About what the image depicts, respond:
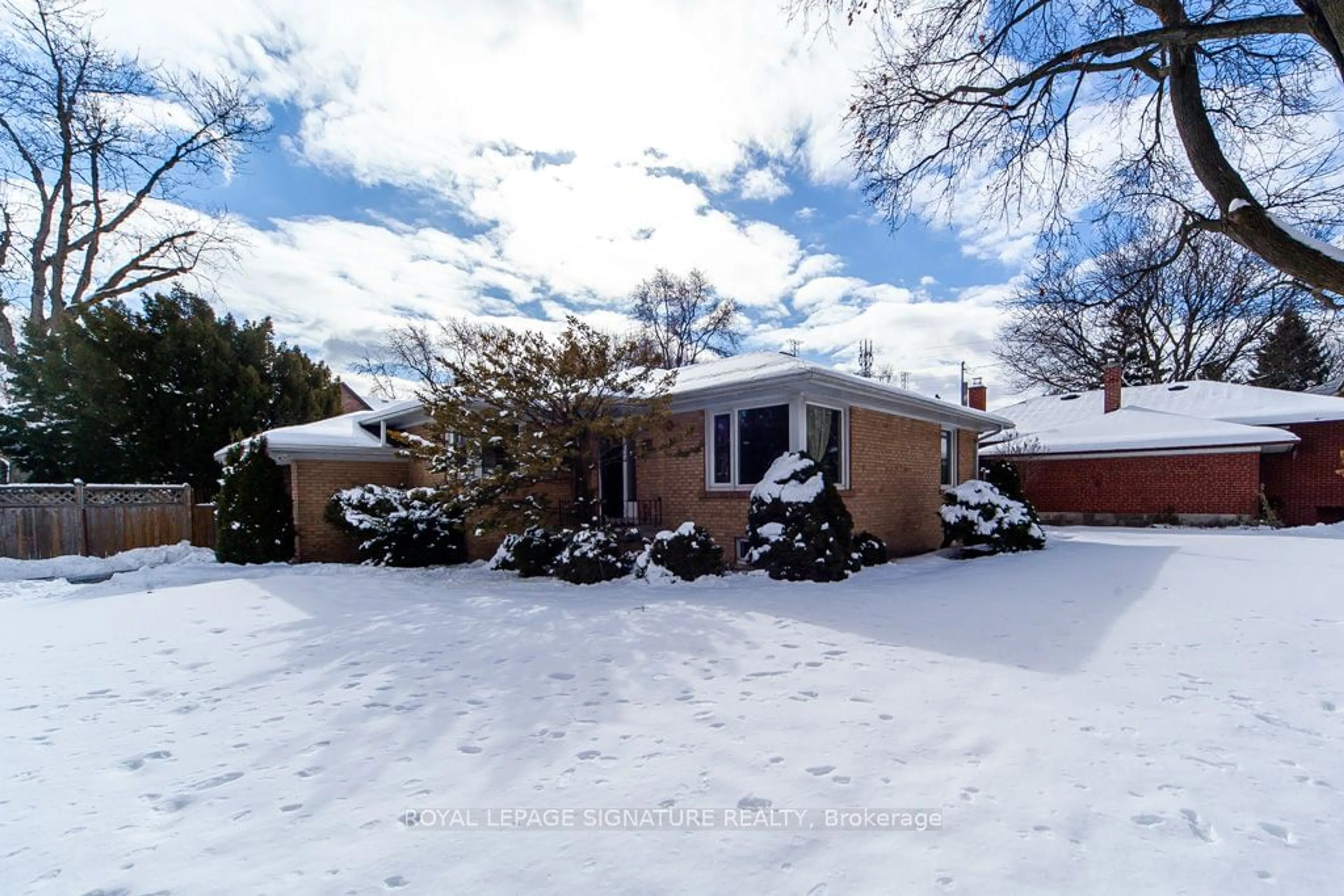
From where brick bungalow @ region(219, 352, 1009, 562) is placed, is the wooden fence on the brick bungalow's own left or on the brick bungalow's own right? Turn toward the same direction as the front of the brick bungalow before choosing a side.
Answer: on the brick bungalow's own right

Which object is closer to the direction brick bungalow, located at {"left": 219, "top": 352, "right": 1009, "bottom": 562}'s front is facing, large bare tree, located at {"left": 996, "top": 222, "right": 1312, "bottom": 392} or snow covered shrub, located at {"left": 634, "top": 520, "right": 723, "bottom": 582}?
the snow covered shrub

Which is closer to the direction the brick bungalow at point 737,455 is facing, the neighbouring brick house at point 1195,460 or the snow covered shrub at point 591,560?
the snow covered shrub

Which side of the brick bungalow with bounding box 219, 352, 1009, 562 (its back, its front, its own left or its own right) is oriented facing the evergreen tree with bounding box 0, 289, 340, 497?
right

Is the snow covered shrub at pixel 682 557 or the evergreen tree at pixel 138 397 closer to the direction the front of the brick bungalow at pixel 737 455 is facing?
the snow covered shrub

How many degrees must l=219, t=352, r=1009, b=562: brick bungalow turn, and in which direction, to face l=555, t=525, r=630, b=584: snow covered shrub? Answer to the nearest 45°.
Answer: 0° — it already faces it

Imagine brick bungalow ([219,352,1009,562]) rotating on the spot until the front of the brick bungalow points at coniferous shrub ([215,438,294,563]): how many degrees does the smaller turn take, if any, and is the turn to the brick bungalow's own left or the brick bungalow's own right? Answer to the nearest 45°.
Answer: approximately 45° to the brick bungalow's own right

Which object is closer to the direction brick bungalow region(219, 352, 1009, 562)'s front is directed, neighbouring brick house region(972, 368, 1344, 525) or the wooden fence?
the wooden fence

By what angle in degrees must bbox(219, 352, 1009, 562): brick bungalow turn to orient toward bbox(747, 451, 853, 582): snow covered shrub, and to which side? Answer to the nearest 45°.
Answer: approximately 45° to its left

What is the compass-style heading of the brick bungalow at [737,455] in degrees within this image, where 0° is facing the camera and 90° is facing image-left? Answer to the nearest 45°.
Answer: approximately 45°

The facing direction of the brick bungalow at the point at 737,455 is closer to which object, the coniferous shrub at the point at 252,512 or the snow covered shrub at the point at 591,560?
the snow covered shrub

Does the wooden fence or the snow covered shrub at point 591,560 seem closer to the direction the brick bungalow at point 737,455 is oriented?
the snow covered shrub
